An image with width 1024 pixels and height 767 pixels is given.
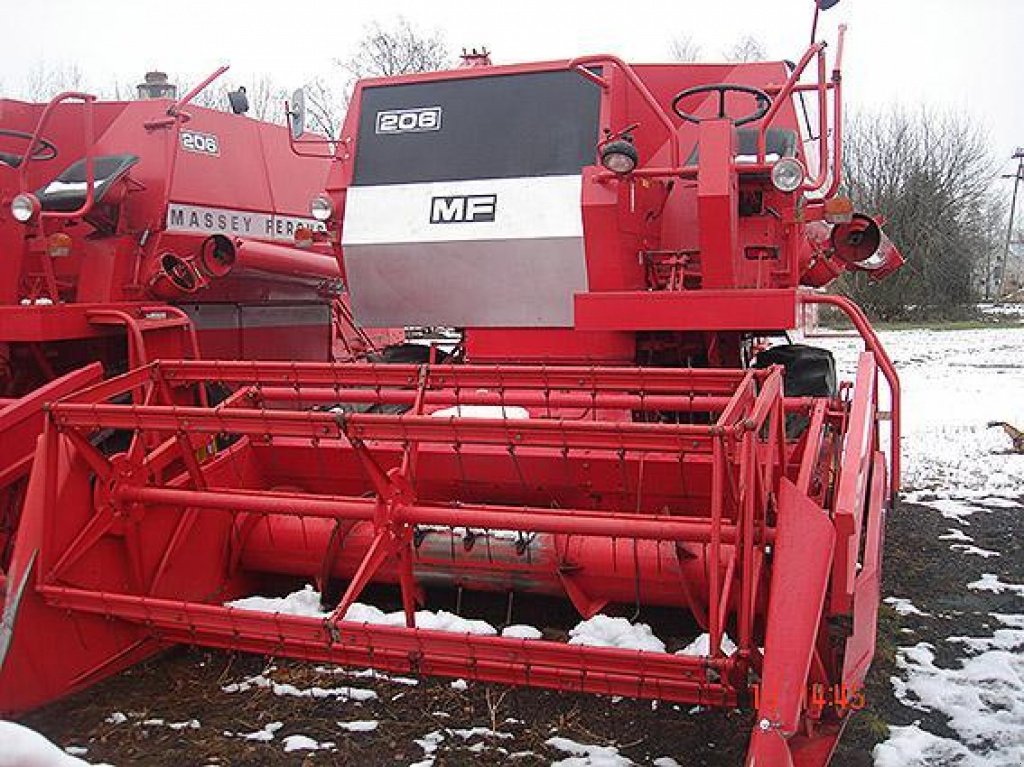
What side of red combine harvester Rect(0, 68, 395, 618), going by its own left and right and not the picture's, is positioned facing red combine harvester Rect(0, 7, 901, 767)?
left

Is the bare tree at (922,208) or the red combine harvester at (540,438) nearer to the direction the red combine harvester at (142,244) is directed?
the red combine harvester

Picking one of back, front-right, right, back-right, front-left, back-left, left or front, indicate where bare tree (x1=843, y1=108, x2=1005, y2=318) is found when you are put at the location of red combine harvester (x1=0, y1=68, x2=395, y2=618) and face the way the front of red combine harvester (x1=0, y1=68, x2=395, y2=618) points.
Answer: back

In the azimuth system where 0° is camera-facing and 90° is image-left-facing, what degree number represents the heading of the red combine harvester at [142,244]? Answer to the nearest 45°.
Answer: approximately 45°
